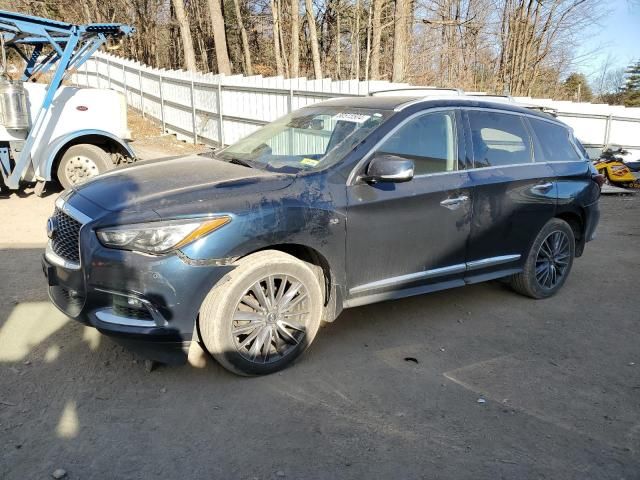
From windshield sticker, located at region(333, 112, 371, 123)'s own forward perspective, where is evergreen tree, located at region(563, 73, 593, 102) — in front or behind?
behind

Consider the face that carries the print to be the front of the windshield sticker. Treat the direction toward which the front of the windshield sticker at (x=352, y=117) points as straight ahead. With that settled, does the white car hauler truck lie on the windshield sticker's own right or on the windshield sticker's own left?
on the windshield sticker's own right

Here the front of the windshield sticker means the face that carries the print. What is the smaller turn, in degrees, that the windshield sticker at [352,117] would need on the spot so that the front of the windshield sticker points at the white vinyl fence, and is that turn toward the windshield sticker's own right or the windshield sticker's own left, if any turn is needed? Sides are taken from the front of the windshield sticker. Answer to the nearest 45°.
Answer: approximately 135° to the windshield sticker's own right

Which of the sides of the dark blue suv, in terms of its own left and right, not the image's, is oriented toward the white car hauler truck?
right

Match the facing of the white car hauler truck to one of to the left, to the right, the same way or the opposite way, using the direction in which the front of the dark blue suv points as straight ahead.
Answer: the opposite way

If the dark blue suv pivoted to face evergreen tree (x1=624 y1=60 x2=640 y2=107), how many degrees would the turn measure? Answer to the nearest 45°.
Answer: approximately 180°

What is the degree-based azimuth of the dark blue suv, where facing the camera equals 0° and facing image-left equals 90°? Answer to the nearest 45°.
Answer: approximately 45°

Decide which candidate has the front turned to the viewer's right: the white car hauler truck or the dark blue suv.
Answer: the white car hauler truck

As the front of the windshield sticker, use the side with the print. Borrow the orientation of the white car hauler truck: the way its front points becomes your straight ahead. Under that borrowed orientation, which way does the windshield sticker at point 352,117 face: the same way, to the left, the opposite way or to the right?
the opposite way

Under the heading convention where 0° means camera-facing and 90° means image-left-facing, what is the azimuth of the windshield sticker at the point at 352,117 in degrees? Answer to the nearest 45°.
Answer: approximately 45°

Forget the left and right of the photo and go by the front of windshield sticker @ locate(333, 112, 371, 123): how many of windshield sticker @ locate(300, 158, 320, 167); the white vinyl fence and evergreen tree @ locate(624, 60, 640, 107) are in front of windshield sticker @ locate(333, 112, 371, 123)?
1

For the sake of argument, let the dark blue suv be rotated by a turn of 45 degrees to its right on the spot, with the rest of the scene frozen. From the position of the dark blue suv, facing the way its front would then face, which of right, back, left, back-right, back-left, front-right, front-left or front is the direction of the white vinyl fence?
right

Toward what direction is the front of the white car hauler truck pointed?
to the viewer's right
